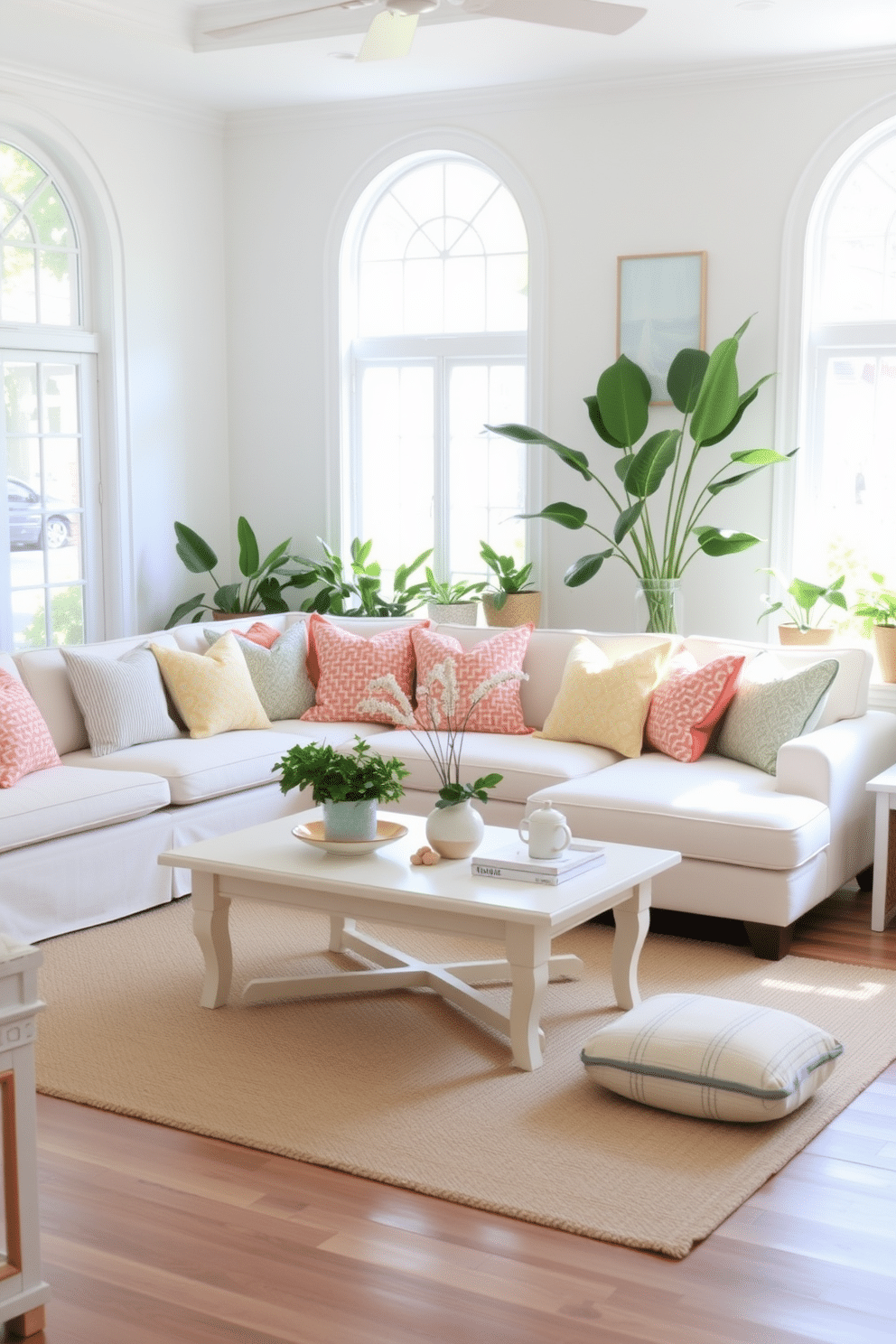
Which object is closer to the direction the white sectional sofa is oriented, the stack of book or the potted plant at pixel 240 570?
the stack of book

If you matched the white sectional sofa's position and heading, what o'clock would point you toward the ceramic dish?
The ceramic dish is roughly at 1 o'clock from the white sectional sofa.

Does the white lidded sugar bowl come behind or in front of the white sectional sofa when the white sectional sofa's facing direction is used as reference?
in front

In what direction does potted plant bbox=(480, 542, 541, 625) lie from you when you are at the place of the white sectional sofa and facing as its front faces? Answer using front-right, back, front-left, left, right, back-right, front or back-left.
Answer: back

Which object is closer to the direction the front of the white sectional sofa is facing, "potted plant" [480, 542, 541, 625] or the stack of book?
the stack of book

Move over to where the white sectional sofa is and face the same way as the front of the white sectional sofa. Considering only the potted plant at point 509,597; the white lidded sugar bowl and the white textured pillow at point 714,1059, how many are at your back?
1

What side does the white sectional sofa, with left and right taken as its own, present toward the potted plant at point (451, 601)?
back

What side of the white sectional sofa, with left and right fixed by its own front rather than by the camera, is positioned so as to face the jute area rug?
front

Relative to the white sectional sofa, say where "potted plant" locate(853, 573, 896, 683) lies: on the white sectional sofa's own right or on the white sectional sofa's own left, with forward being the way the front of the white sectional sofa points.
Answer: on the white sectional sofa's own left

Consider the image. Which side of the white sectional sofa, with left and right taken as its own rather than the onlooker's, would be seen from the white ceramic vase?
front

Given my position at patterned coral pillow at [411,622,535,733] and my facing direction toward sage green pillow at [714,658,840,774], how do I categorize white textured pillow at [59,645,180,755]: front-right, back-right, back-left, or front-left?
back-right

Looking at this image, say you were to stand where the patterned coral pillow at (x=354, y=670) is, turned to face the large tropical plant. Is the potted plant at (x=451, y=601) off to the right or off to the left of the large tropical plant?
left

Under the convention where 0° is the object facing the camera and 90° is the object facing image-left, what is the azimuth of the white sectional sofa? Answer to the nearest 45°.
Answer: approximately 0°

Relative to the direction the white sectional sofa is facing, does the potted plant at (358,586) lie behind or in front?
behind

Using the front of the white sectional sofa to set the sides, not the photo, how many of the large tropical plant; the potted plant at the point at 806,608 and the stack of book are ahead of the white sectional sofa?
1
